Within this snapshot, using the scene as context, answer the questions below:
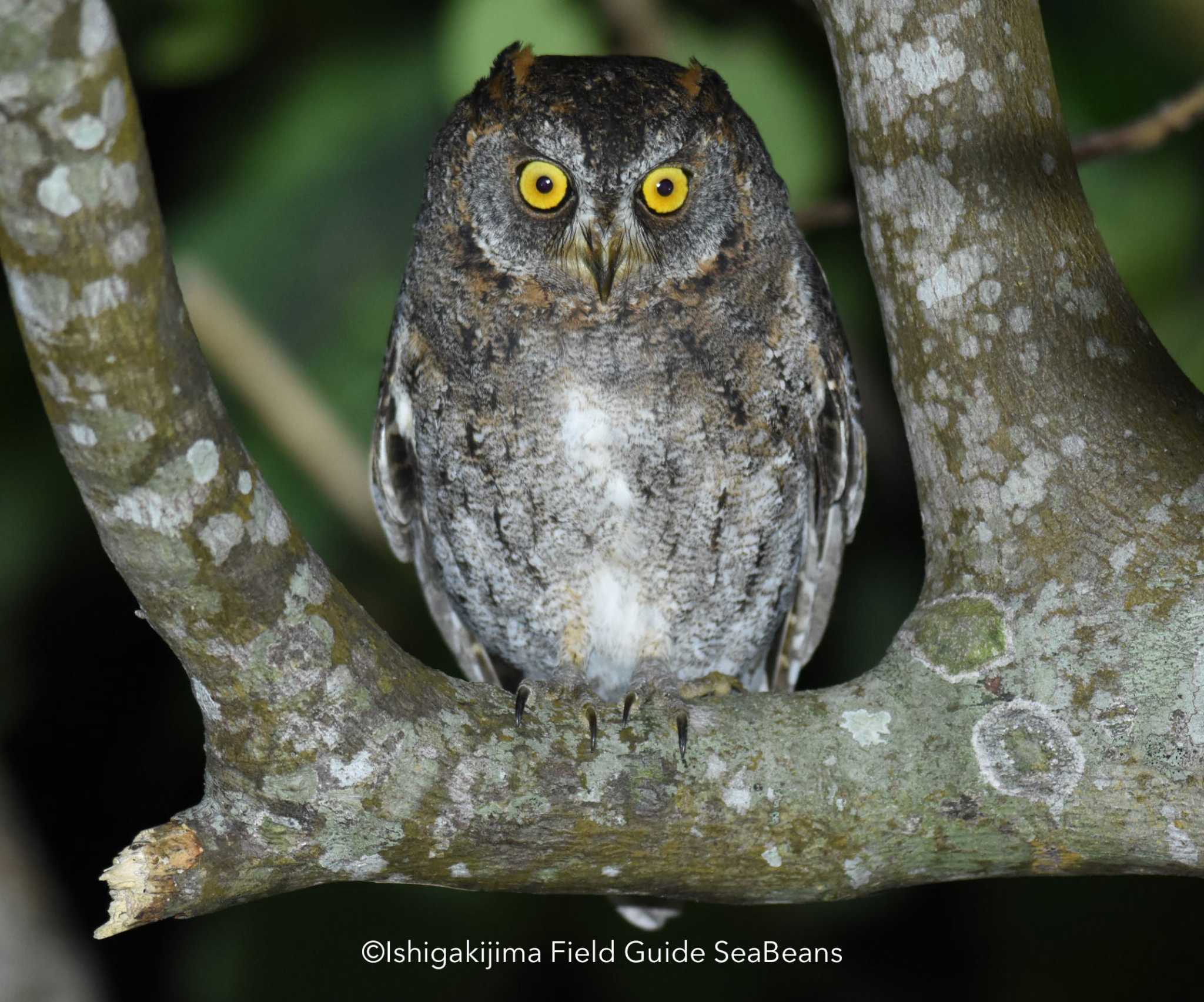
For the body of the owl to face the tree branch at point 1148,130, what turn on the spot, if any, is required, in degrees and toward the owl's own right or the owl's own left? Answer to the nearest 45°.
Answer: approximately 90° to the owl's own left

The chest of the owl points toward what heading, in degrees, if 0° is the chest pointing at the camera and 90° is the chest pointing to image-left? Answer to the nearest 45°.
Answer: approximately 0°
